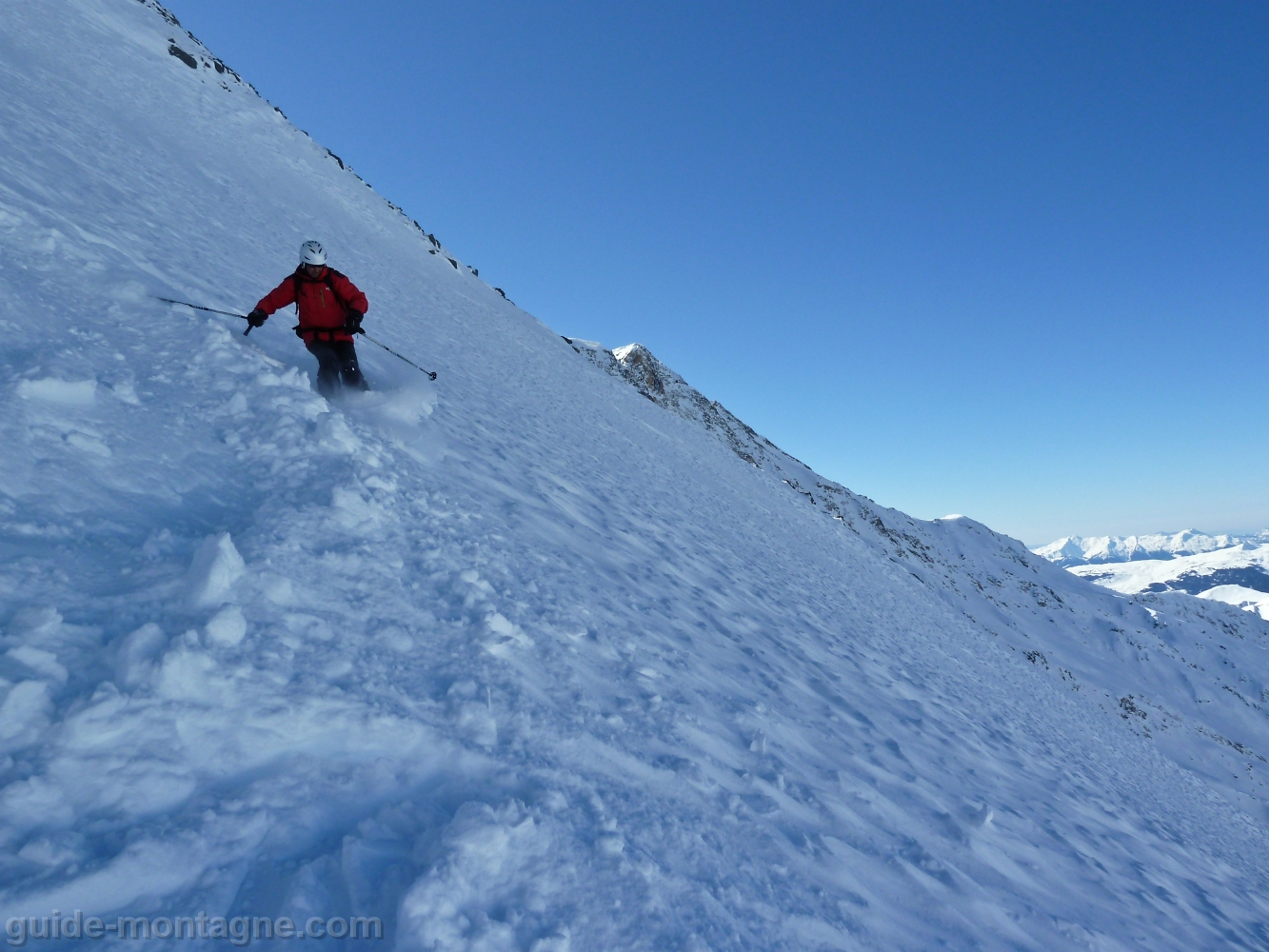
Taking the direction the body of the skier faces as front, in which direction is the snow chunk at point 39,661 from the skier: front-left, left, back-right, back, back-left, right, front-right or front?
front

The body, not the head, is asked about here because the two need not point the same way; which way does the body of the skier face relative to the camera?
toward the camera

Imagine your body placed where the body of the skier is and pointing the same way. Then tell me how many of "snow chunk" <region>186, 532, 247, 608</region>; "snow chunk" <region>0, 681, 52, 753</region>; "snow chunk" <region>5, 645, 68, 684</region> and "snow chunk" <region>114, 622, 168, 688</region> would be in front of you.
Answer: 4

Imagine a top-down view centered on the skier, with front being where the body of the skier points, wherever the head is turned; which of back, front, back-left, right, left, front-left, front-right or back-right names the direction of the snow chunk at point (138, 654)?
front

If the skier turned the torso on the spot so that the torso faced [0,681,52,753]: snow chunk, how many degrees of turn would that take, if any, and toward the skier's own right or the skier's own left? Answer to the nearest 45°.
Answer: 0° — they already face it

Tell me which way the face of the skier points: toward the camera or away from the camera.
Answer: toward the camera

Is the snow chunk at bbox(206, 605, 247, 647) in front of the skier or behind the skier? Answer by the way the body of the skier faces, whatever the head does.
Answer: in front

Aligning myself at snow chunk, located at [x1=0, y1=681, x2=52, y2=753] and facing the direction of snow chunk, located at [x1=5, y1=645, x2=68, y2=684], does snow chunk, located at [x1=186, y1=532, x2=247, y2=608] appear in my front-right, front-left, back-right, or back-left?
front-right

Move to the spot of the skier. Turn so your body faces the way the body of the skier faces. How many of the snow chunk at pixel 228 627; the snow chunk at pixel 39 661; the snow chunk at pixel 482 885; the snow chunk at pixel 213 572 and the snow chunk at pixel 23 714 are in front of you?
5

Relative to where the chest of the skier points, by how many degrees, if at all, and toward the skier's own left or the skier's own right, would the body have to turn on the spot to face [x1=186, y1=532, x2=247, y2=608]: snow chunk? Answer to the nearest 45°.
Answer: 0° — they already face it

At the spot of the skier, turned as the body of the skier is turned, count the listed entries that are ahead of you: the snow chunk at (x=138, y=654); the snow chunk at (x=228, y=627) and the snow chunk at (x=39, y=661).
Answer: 3

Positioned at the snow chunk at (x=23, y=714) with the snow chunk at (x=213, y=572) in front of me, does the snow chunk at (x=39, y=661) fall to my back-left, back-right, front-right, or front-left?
front-left
